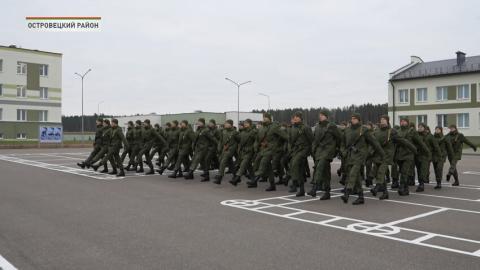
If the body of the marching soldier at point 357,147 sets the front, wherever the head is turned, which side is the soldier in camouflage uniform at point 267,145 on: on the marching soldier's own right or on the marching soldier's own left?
on the marching soldier's own right

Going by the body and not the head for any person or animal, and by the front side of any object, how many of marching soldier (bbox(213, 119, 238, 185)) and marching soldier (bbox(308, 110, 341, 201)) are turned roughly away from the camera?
0

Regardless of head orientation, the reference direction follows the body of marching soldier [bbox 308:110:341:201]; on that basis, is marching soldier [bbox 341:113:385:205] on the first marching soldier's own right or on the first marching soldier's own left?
on the first marching soldier's own left

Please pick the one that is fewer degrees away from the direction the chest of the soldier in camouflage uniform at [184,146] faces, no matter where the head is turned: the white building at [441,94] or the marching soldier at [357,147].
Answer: the marching soldier

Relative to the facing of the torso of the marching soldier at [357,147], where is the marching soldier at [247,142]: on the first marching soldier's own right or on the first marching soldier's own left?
on the first marching soldier's own right

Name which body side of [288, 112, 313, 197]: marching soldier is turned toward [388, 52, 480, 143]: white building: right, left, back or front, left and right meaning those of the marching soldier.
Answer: back

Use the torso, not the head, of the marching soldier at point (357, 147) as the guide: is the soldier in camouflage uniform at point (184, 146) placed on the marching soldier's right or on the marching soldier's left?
on the marching soldier's right

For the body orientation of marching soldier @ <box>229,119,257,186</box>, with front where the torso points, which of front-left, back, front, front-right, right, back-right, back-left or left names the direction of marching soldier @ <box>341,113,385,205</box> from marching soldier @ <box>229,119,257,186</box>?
left
